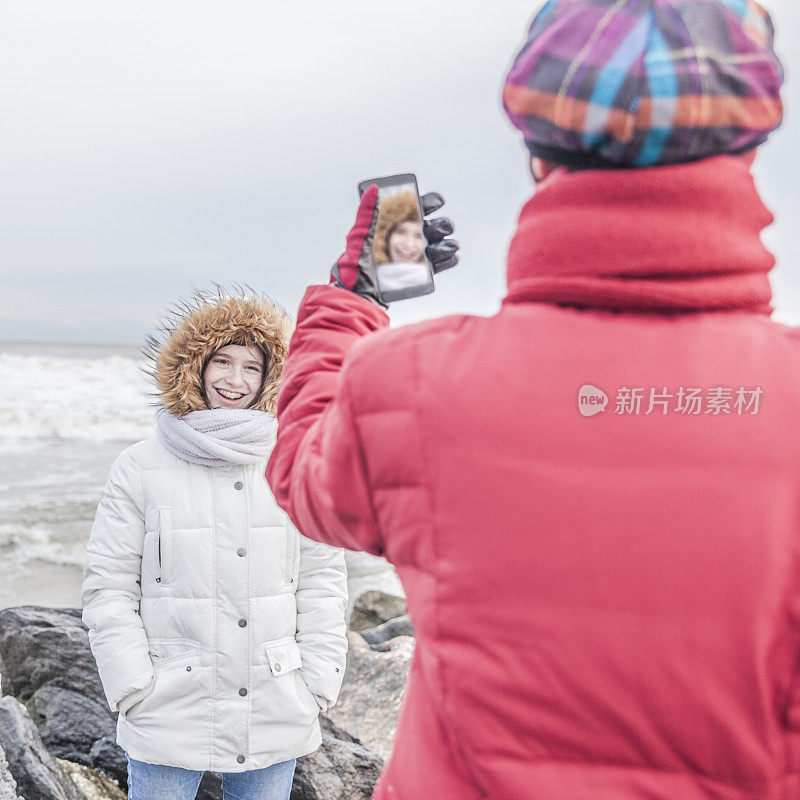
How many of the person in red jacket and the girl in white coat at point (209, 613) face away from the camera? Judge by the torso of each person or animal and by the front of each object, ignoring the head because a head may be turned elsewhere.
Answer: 1

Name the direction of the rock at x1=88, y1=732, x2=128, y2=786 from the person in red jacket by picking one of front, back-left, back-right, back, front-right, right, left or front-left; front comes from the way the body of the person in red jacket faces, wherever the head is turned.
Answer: front-left

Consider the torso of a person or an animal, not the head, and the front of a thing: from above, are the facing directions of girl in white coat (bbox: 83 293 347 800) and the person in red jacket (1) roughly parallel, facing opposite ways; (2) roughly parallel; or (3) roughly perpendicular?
roughly parallel, facing opposite ways

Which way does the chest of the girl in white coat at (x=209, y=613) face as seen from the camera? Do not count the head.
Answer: toward the camera

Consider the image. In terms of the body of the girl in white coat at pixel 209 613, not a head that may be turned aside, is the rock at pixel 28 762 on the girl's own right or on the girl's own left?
on the girl's own right

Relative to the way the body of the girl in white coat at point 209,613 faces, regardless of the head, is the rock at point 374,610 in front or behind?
behind

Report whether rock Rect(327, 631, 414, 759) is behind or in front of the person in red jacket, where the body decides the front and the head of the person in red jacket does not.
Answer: in front

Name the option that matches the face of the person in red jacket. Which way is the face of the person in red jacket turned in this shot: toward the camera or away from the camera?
away from the camera

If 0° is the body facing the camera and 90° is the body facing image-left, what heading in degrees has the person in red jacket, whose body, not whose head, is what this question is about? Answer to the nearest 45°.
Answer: approximately 180°

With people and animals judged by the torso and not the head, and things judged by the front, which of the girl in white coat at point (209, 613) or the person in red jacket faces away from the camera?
the person in red jacket
